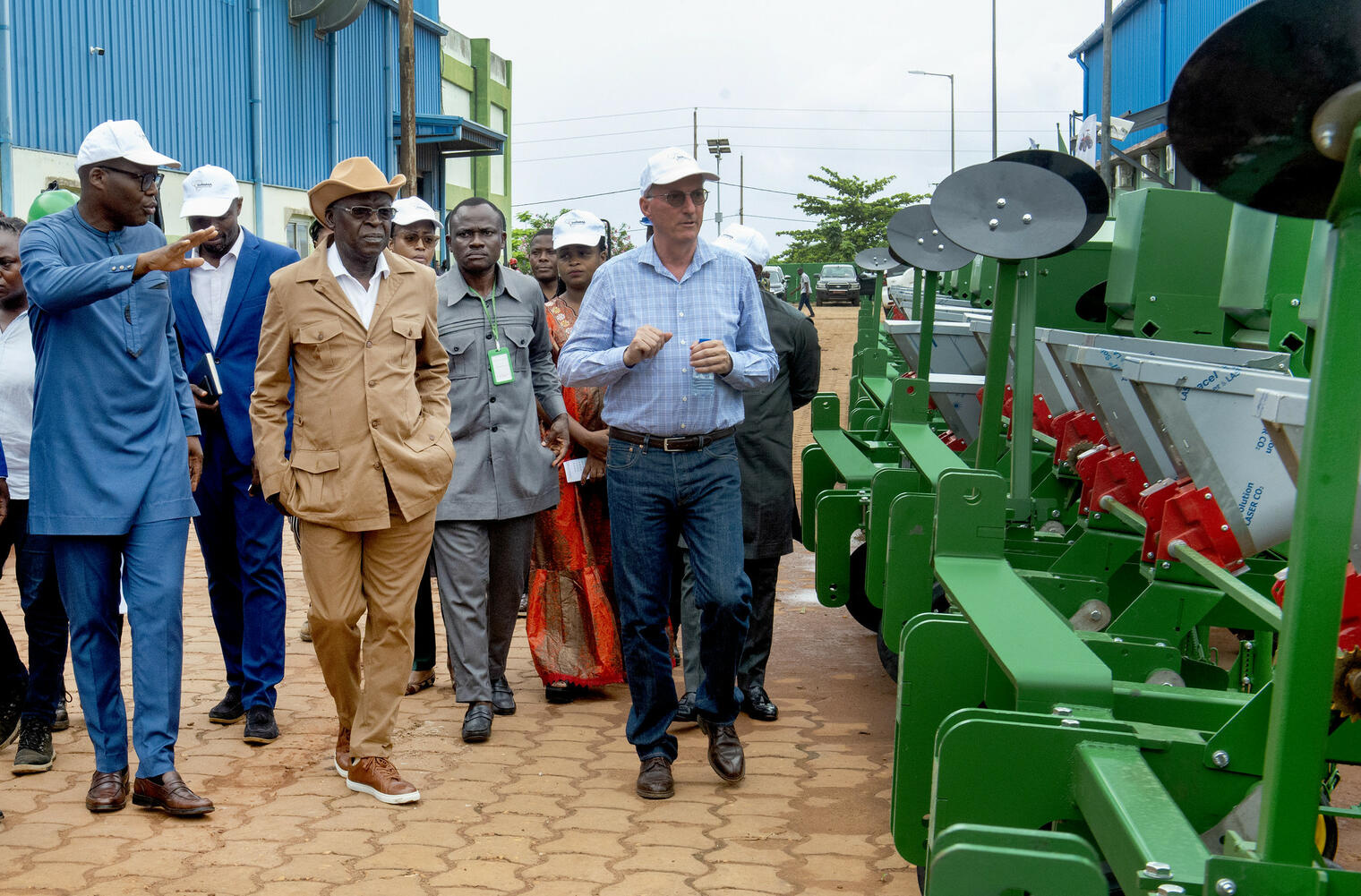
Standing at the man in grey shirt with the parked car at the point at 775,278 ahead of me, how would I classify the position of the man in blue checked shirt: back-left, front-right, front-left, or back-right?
back-right

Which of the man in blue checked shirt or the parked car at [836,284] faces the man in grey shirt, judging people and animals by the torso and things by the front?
the parked car

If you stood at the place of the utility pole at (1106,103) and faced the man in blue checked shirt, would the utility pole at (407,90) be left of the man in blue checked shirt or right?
right

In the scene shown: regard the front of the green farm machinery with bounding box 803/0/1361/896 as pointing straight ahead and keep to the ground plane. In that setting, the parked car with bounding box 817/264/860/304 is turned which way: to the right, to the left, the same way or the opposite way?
to the left

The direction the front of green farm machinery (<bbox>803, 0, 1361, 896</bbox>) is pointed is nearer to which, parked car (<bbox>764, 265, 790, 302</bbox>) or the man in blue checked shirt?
the man in blue checked shirt

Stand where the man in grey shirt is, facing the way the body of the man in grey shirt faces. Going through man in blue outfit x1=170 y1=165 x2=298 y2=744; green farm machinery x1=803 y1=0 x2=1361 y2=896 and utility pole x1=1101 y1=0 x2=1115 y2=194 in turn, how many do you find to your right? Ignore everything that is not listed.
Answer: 1

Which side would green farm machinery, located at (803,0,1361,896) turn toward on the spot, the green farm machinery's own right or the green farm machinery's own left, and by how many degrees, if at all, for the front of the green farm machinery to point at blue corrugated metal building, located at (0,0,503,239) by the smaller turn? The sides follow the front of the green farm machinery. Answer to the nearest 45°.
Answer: approximately 45° to the green farm machinery's own right
